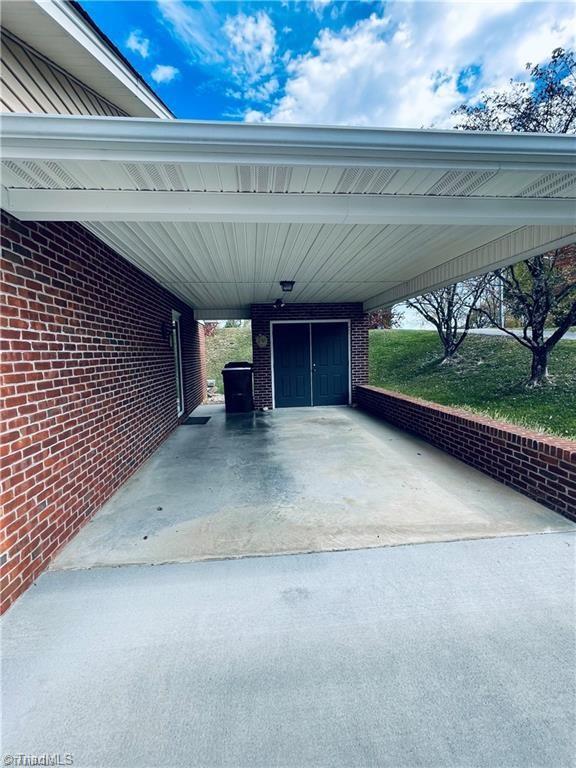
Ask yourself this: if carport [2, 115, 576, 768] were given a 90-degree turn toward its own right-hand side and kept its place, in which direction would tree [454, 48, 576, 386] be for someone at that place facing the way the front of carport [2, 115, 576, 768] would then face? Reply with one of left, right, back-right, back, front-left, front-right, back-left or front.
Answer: back-right

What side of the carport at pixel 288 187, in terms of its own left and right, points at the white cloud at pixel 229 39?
back

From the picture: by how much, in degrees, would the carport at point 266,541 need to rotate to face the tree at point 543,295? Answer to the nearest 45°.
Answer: approximately 135° to its left

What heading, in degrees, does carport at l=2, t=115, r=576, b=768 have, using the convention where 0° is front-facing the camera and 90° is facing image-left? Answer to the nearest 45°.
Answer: approximately 0°

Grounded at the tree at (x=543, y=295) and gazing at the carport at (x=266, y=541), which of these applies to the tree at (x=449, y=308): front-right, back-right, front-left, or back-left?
back-right
